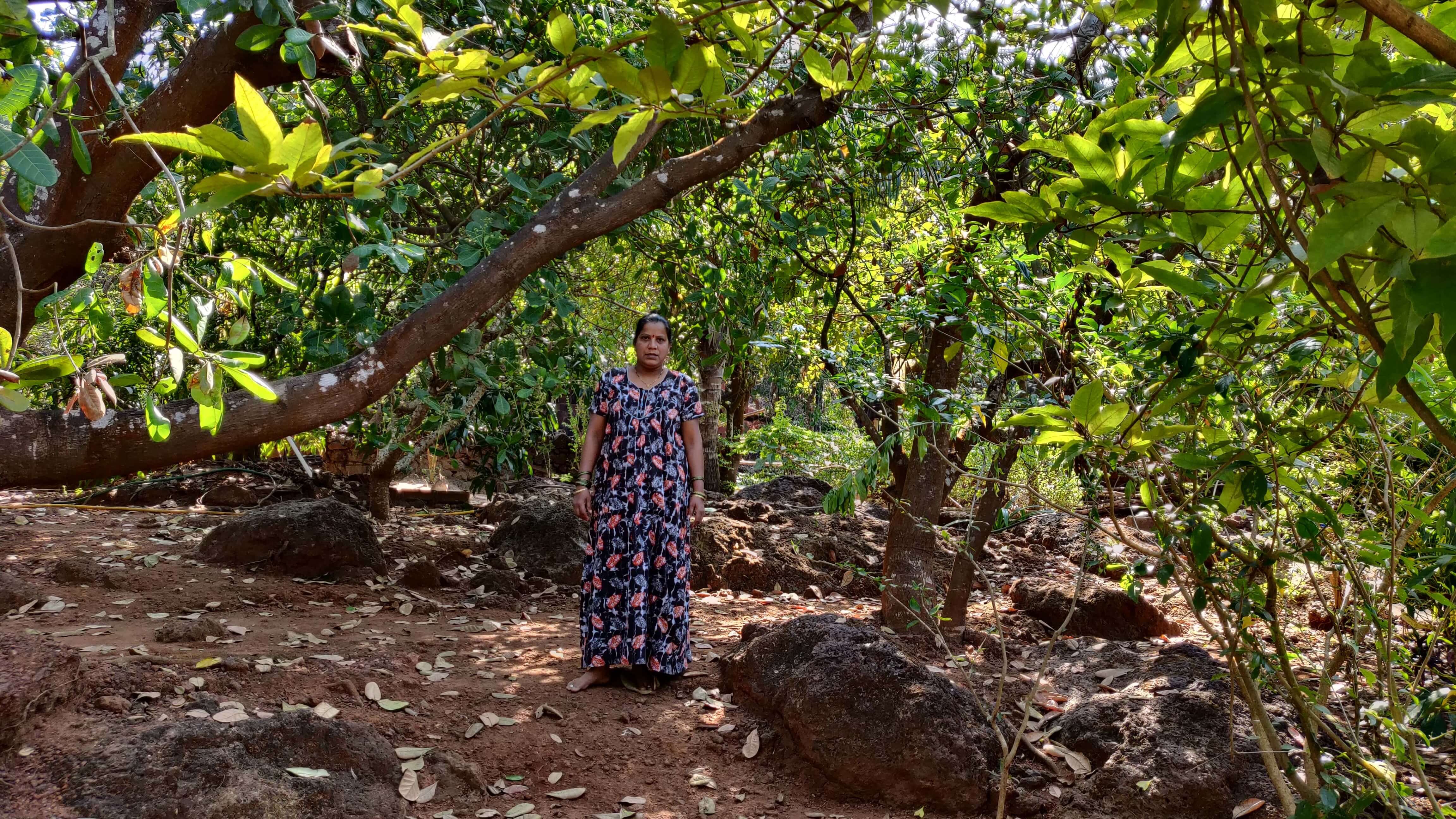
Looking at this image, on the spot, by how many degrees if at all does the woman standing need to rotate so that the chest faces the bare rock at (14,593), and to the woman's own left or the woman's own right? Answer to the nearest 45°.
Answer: approximately 90° to the woman's own right

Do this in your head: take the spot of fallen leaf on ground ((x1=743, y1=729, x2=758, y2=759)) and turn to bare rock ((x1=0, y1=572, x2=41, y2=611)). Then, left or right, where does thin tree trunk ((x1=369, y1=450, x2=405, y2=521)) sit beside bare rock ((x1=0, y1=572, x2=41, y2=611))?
right

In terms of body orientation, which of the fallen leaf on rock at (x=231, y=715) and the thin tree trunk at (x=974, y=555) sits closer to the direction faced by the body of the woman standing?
the fallen leaf on rock

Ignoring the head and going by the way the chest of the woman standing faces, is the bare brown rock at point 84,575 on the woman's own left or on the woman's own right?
on the woman's own right

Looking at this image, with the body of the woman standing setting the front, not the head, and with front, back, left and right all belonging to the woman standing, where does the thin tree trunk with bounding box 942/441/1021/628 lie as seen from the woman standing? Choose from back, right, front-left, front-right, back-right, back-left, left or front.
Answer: left

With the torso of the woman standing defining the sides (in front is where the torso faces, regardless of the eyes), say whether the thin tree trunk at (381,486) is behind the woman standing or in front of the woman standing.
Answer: behind

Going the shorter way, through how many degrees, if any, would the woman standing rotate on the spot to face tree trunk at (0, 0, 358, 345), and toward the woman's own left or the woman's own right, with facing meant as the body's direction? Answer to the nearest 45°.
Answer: approximately 45° to the woman's own right

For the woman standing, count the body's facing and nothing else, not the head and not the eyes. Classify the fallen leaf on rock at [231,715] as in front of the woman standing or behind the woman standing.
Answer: in front

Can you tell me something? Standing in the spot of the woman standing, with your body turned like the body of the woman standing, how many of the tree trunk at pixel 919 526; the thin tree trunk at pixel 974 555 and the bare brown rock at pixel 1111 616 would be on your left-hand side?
3

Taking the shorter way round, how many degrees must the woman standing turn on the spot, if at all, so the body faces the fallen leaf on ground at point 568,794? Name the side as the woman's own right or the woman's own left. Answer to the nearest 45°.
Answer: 0° — they already face it

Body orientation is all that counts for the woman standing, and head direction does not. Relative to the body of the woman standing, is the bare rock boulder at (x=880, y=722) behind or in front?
in front

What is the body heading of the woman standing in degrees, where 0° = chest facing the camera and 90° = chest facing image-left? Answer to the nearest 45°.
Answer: approximately 0°

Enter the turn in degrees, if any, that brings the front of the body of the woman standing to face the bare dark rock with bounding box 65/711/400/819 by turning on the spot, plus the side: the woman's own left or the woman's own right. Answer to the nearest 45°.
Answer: approximately 45° to the woman's own right

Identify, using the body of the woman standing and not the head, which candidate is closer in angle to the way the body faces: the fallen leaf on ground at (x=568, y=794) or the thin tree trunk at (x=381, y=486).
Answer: the fallen leaf on ground

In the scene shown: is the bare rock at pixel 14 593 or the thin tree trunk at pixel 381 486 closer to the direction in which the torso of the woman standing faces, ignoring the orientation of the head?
the bare rock
